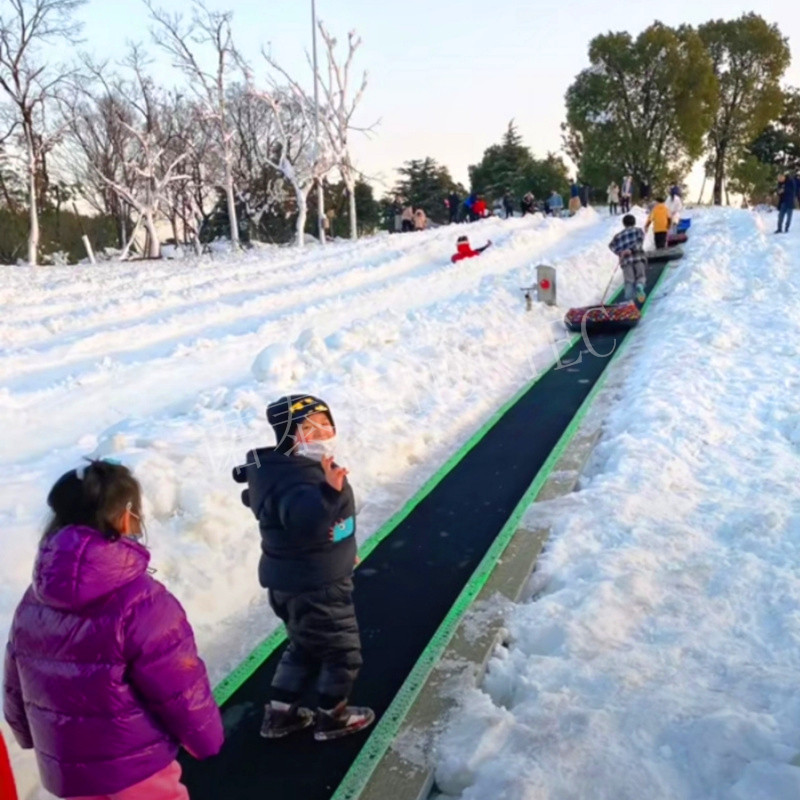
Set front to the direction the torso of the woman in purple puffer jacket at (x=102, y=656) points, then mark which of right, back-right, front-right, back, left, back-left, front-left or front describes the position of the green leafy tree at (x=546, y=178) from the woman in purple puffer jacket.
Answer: front

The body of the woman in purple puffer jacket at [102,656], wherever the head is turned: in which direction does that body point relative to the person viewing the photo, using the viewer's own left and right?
facing away from the viewer and to the right of the viewer

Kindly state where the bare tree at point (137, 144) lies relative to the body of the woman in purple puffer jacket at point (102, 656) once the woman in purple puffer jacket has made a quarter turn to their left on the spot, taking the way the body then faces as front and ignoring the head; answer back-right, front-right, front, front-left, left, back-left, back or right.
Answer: front-right

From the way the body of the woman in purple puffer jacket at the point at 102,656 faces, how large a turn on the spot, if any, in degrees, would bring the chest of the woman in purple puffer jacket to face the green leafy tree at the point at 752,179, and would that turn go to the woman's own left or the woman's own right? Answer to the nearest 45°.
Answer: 0° — they already face it

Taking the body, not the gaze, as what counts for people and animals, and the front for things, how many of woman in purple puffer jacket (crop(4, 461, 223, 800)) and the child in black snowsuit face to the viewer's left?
0

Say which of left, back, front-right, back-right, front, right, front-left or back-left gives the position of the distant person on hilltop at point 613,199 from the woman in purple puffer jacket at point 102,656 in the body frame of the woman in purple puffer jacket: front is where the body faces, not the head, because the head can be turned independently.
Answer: front

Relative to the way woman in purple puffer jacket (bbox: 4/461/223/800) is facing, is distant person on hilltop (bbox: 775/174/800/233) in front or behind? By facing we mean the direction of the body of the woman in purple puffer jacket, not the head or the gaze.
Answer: in front

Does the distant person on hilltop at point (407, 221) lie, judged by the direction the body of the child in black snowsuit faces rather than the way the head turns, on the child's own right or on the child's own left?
on the child's own left

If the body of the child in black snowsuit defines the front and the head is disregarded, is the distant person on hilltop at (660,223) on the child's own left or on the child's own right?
on the child's own left

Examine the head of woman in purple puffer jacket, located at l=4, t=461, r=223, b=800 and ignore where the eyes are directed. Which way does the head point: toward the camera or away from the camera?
away from the camera
